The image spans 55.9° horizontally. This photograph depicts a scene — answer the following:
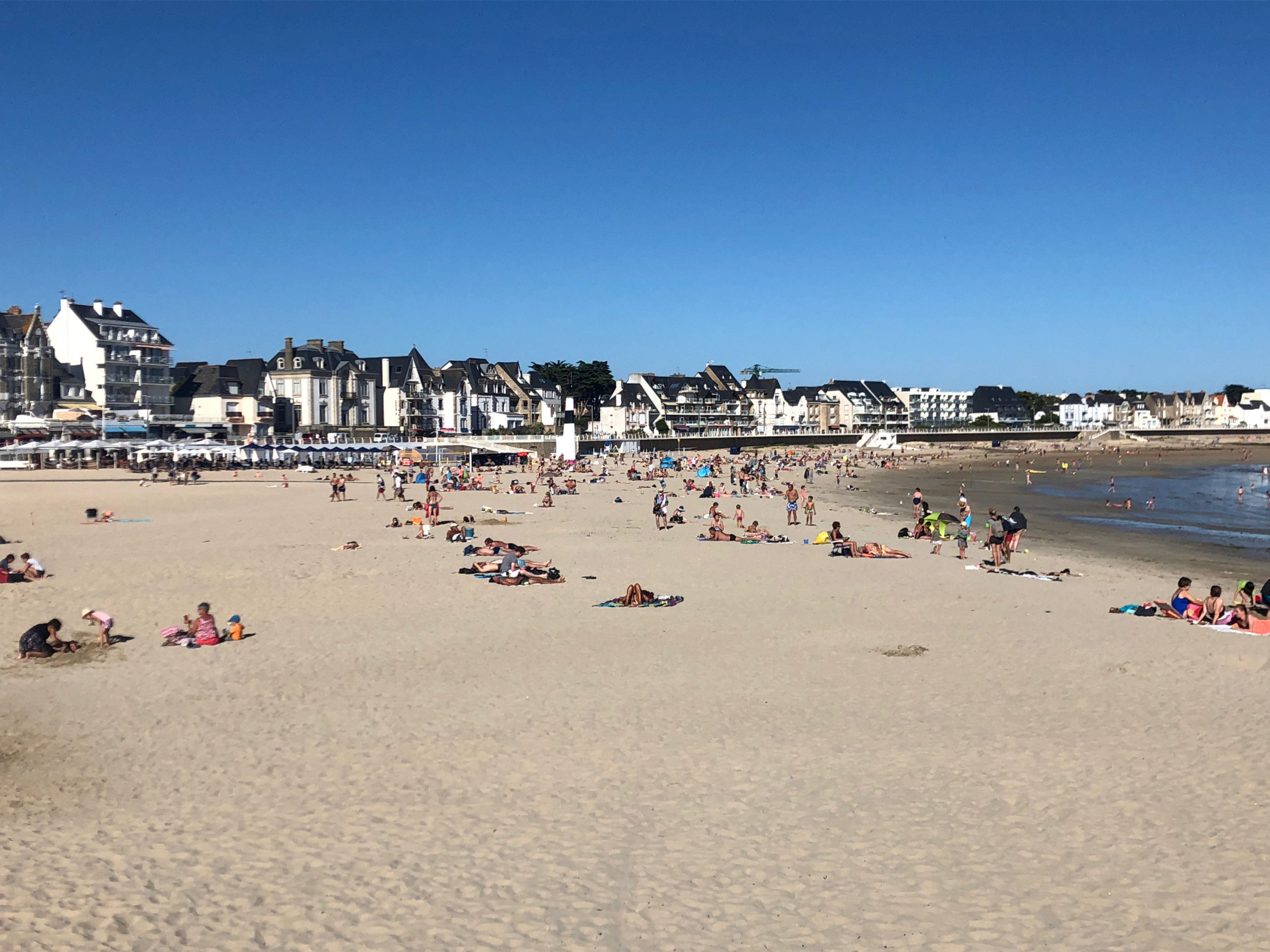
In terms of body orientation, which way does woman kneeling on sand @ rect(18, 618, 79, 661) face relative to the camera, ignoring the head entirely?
to the viewer's right

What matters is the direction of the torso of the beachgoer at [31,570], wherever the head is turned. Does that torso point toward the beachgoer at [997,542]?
no

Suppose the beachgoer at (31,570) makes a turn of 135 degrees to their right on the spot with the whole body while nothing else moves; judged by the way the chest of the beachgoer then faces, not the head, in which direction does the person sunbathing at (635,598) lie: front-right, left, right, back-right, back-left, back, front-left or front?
right

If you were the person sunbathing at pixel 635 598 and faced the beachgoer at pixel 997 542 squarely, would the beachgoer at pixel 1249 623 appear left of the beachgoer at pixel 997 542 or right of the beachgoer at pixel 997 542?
right

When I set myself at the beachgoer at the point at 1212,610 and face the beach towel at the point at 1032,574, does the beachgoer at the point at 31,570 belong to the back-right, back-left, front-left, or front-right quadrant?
front-left

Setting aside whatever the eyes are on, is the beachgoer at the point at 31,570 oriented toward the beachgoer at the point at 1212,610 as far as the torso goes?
no

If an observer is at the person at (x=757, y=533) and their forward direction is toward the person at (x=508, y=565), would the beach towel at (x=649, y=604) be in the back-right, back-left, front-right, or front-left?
front-left

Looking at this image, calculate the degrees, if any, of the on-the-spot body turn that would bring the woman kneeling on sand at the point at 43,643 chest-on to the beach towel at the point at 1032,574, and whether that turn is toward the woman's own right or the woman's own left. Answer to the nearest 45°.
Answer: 0° — they already face it

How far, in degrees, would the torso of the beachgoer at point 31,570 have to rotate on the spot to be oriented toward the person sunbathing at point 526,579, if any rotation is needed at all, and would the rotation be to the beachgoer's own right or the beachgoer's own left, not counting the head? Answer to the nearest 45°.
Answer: approximately 135° to the beachgoer's own left

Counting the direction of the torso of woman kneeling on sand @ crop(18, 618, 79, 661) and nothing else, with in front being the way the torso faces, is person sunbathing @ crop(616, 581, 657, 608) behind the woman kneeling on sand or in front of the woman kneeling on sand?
in front

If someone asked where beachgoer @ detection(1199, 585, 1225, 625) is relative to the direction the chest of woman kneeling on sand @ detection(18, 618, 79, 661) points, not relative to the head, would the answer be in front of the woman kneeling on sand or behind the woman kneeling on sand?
in front

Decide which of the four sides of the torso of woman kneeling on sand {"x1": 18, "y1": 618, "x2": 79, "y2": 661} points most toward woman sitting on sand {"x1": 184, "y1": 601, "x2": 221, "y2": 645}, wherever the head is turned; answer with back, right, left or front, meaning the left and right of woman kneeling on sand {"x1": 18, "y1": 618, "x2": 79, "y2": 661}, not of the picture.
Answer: front
